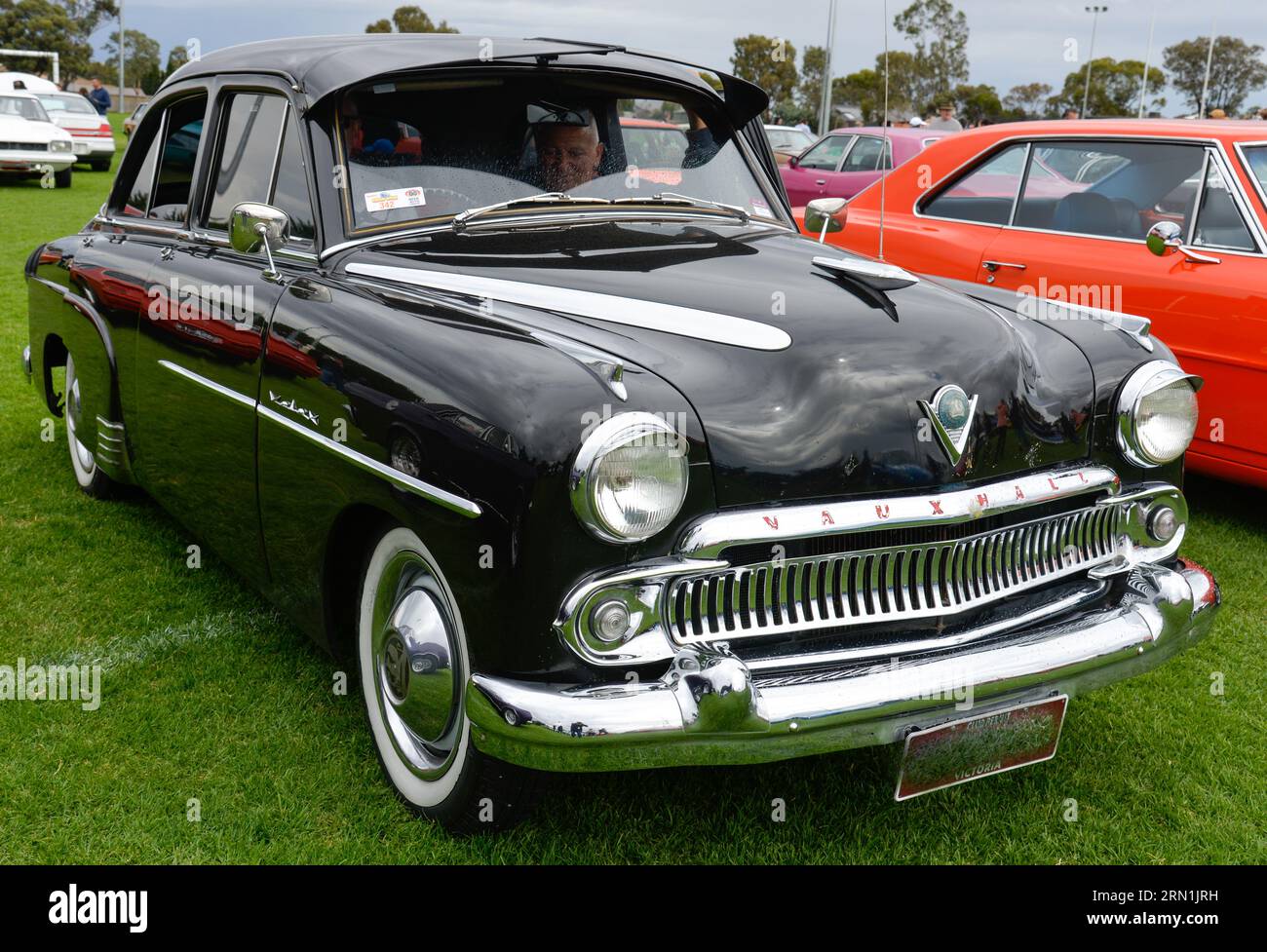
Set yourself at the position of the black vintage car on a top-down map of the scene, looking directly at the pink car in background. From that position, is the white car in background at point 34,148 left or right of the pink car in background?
left

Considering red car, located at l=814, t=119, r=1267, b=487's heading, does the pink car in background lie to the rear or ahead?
to the rear

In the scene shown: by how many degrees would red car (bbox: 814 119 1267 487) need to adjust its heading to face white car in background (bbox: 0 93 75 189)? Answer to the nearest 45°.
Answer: approximately 180°

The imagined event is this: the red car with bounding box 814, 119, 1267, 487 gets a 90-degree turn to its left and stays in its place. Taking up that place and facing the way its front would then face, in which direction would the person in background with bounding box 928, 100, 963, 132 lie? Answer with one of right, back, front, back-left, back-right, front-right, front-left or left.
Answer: front-left

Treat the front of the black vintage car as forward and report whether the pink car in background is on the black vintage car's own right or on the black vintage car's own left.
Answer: on the black vintage car's own left

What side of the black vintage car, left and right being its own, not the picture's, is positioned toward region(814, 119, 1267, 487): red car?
left

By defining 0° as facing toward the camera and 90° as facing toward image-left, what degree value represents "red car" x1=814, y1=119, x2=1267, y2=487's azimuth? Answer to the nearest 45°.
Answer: approximately 315°

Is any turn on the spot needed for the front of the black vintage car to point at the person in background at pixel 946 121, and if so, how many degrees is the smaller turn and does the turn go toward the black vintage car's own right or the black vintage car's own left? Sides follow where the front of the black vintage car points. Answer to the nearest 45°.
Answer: approximately 135° to the black vintage car's own left

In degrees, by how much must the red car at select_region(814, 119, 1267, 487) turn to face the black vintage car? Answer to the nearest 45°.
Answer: approximately 135° to its right

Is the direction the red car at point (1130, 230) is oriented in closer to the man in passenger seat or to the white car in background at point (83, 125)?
the man in passenger seat
